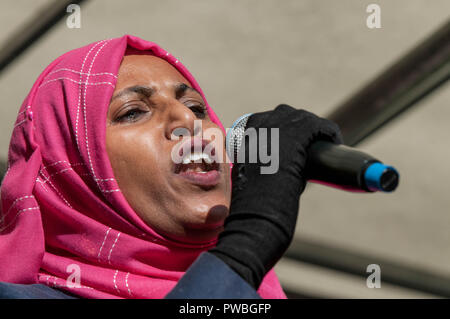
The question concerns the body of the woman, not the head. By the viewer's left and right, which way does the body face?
facing the viewer and to the right of the viewer

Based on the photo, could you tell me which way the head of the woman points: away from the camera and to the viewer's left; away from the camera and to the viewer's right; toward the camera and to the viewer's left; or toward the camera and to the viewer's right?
toward the camera and to the viewer's right
